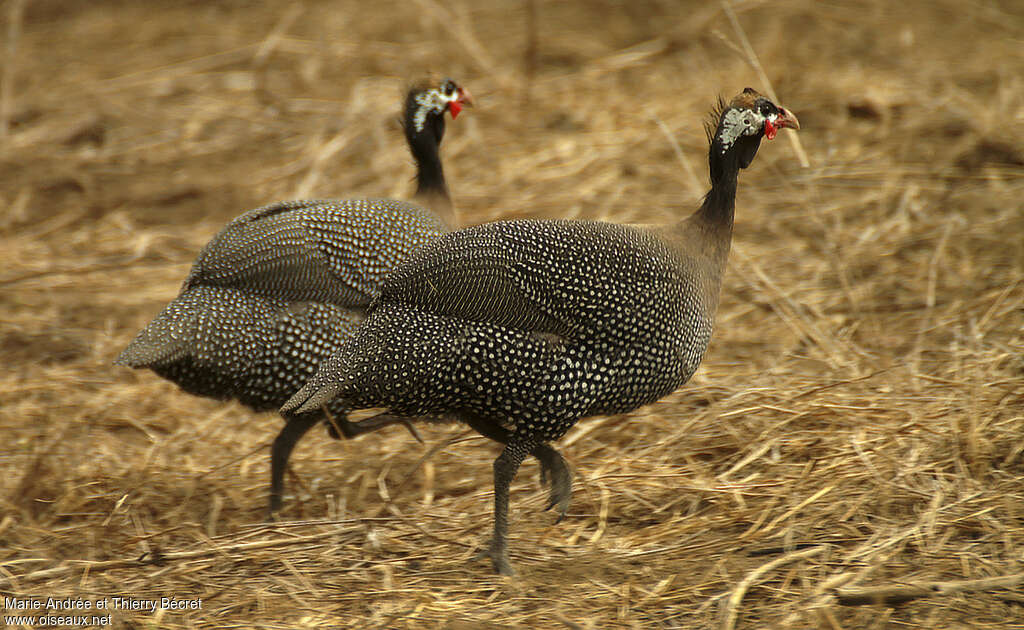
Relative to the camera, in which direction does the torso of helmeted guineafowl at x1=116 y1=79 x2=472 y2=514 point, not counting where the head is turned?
to the viewer's right

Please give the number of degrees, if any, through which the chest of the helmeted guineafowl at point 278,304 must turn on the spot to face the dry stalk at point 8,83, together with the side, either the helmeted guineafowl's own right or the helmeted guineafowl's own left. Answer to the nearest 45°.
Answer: approximately 90° to the helmeted guineafowl's own left

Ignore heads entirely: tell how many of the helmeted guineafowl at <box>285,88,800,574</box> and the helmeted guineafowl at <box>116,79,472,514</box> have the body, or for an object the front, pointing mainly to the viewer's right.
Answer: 2

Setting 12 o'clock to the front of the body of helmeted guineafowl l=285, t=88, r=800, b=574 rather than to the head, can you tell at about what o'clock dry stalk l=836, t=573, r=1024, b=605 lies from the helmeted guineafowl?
The dry stalk is roughly at 1 o'clock from the helmeted guineafowl.

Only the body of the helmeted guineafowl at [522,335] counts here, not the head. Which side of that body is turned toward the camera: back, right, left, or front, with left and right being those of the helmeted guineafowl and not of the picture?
right

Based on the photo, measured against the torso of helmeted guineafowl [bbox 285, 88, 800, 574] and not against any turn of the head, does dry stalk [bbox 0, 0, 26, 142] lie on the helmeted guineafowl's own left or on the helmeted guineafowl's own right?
on the helmeted guineafowl's own left
